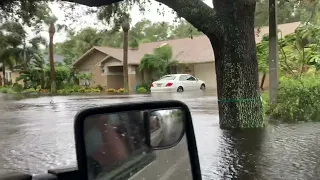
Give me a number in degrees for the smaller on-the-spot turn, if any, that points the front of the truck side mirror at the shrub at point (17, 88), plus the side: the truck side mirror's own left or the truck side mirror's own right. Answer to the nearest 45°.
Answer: approximately 180°

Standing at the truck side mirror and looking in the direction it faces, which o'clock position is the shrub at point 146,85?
The shrub is roughly at 6 o'clock from the truck side mirror.

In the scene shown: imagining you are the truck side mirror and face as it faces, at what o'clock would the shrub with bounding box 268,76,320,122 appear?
The shrub is roughly at 7 o'clock from the truck side mirror.

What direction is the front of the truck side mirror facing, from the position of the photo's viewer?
facing the viewer

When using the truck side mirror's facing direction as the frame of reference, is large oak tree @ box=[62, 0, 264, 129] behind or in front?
behind

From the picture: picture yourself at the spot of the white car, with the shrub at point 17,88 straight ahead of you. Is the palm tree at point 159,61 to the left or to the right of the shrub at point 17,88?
right

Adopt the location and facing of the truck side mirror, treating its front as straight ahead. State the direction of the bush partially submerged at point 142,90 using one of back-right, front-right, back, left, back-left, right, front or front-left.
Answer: back

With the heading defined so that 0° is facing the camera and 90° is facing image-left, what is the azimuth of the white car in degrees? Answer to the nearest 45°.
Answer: approximately 225°

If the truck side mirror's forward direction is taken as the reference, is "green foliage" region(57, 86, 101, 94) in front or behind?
behind

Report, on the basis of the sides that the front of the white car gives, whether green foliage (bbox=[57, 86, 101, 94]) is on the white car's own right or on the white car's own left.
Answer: on the white car's own left

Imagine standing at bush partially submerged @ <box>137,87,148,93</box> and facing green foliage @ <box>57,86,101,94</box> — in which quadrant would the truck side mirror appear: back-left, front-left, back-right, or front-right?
back-left
